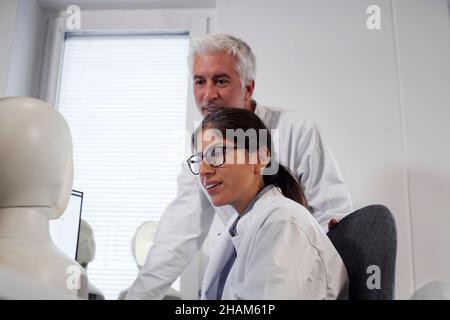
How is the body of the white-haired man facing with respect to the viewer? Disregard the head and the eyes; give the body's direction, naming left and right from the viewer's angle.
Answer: facing the viewer and to the left of the viewer

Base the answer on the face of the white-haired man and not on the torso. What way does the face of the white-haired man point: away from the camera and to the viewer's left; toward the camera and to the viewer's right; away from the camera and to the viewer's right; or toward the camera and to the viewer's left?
toward the camera and to the viewer's left

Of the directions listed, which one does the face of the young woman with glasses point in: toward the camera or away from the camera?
toward the camera
